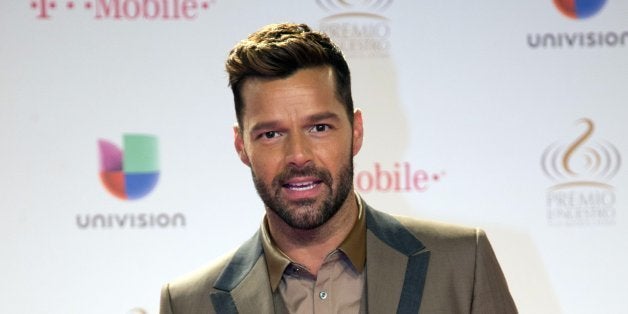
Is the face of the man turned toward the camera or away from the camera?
toward the camera

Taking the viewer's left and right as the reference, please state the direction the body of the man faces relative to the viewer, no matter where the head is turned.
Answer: facing the viewer
